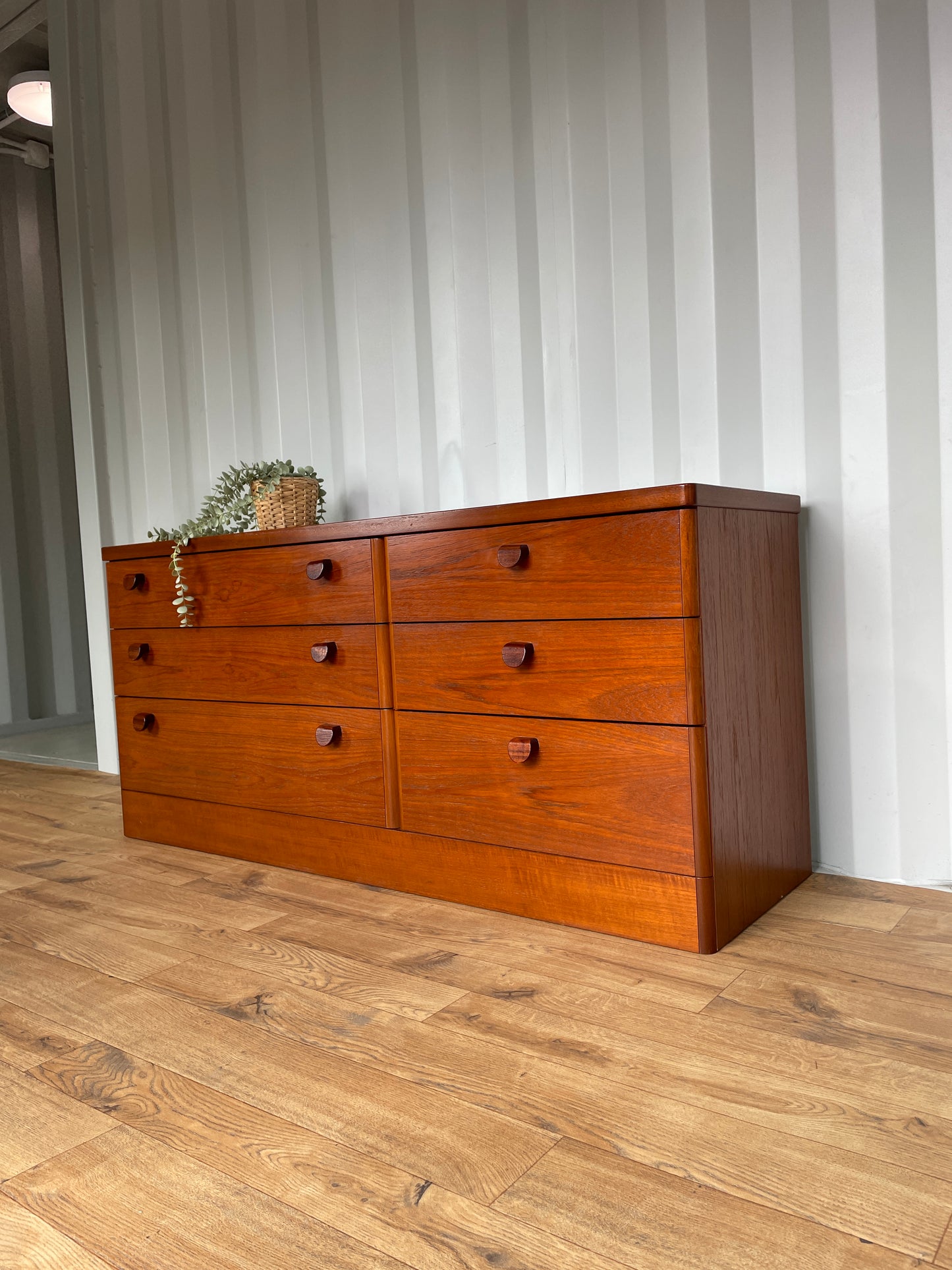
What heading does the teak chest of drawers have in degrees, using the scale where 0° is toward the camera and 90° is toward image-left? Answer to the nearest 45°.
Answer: approximately 45°

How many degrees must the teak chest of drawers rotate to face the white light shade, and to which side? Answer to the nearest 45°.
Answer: approximately 90° to its right
